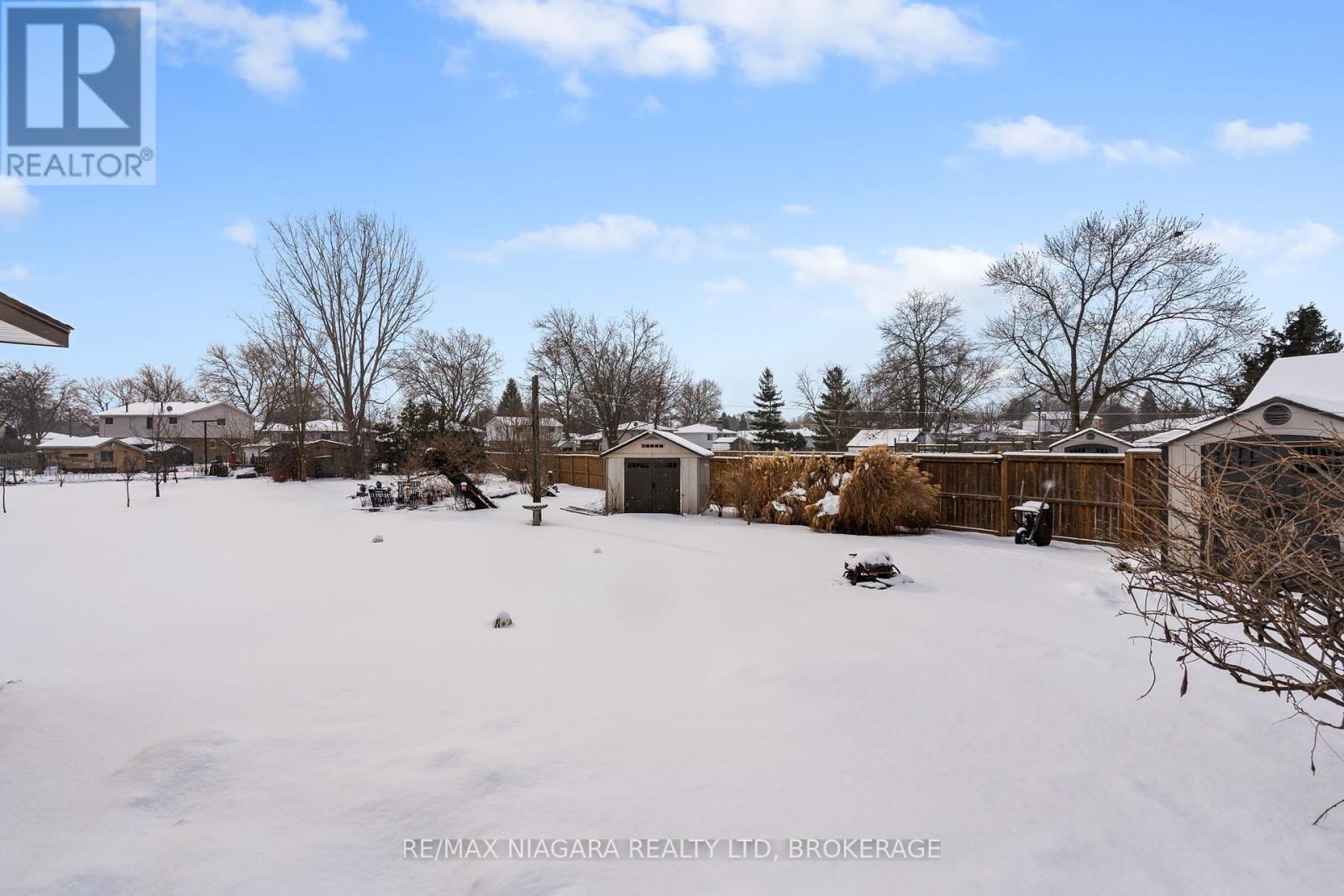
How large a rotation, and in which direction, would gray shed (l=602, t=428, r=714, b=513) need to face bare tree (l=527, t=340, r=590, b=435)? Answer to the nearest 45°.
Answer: approximately 180°

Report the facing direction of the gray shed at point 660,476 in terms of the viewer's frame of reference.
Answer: facing the viewer

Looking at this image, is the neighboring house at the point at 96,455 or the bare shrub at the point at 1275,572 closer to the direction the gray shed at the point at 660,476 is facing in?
the bare shrub

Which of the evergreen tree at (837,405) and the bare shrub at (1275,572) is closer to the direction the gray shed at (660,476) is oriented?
the bare shrub

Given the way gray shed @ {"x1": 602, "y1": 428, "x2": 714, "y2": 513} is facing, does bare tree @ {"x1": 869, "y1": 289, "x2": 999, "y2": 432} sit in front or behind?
behind

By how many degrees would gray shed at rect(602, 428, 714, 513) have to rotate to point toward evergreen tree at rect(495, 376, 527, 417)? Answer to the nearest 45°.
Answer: approximately 180°

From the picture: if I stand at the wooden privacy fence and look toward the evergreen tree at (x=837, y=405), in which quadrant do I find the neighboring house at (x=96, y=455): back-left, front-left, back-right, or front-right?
front-left

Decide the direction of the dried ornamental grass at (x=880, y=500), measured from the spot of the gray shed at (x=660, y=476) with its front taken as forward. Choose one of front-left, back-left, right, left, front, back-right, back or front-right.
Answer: front-left

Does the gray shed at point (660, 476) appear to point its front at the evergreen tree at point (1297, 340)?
no

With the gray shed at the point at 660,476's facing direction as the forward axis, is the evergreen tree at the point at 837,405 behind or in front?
behind

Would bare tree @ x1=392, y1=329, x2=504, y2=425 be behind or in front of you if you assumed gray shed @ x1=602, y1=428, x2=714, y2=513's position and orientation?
behind

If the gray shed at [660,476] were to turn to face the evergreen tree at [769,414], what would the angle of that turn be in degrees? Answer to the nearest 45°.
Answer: approximately 180°
